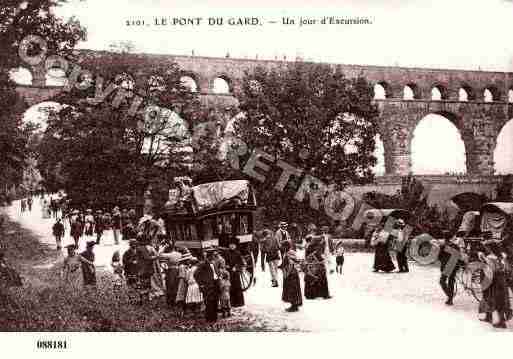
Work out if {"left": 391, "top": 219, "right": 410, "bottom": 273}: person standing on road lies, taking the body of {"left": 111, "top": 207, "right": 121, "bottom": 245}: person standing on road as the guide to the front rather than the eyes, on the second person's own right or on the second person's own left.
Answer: on the second person's own left

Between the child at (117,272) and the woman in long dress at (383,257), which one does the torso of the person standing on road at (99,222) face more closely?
the child

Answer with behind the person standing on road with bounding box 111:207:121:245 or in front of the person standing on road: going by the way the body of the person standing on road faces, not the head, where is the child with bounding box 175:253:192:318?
in front

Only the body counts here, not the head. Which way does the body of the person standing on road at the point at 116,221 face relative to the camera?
toward the camera
